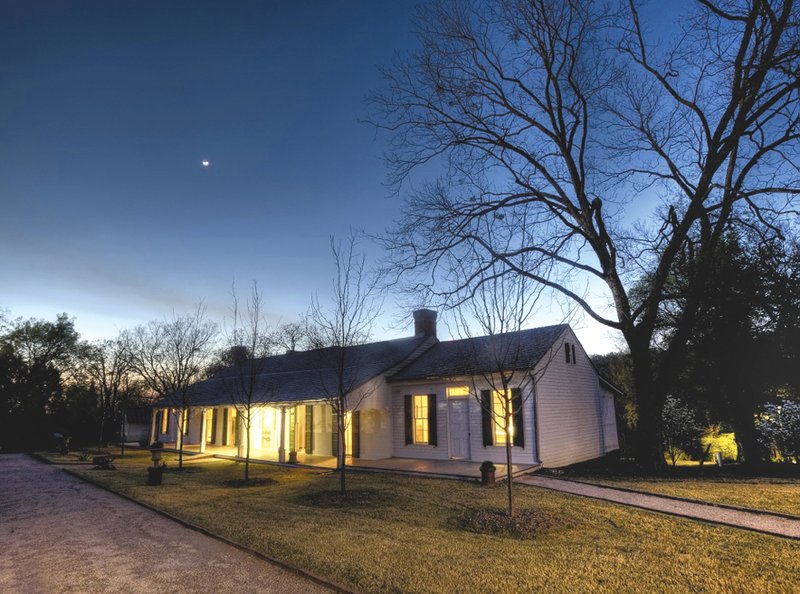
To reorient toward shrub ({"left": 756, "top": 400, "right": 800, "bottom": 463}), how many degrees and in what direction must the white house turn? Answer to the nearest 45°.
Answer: approximately 135° to its left

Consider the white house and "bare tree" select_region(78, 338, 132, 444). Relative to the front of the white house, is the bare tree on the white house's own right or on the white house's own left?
on the white house's own right

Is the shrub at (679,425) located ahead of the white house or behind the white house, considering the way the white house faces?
behind

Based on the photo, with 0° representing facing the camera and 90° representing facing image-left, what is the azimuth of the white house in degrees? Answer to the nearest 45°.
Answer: approximately 45°
